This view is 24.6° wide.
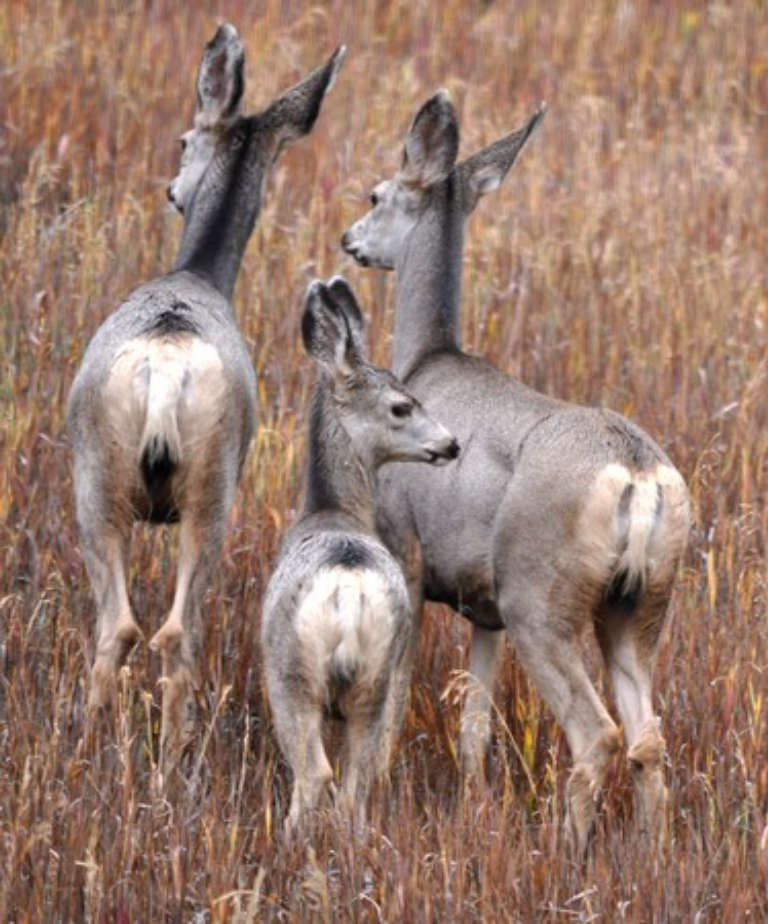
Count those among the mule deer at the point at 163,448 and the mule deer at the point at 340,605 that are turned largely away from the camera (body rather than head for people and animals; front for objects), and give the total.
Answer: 2

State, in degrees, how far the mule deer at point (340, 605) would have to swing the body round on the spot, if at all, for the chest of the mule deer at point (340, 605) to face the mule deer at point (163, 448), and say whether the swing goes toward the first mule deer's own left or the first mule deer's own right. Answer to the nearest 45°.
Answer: approximately 45° to the first mule deer's own left

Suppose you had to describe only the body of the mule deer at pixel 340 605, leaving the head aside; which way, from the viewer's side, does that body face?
away from the camera

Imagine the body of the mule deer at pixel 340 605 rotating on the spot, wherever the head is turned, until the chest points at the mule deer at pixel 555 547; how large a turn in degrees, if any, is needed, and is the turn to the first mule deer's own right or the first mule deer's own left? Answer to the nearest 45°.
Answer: approximately 45° to the first mule deer's own right

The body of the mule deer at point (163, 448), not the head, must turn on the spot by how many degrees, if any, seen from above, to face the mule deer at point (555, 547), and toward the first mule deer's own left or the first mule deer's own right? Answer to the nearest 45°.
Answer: approximately 90° to the first mule deer's own right

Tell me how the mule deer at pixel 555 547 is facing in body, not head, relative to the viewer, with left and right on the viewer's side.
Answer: facing away from the viewer and to the left of the viewer

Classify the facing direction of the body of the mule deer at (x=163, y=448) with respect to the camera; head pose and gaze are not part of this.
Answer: away from the camera
